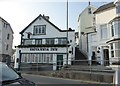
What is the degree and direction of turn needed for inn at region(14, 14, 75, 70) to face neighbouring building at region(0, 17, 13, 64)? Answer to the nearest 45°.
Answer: approximately 135° to its right

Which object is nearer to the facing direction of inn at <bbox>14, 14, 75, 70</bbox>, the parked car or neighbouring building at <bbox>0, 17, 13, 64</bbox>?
the parked car
